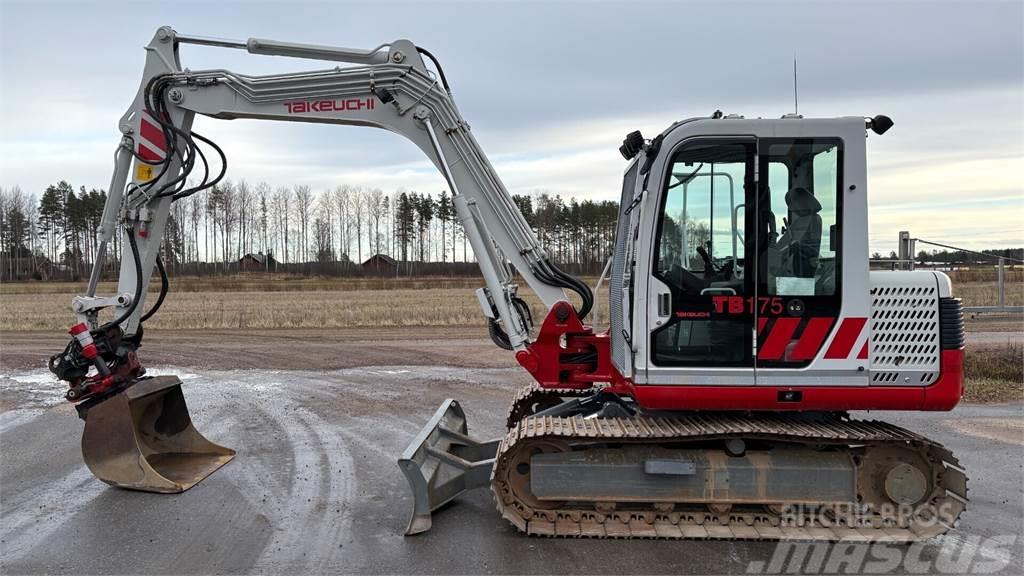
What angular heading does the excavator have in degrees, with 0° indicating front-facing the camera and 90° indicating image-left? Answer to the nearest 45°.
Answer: approximately 90°
